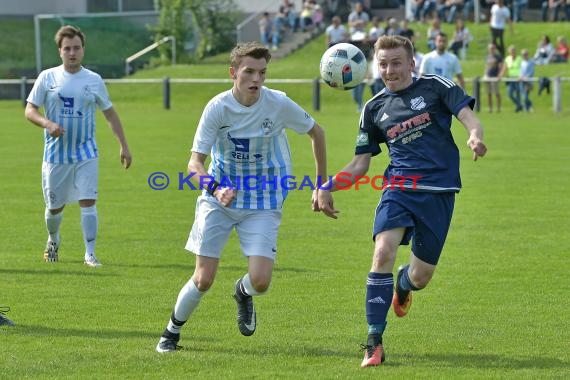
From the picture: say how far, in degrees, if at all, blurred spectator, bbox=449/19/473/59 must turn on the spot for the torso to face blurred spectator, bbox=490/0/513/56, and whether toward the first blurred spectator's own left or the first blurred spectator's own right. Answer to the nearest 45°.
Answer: approximately 90° to the first blurred spectator's own left

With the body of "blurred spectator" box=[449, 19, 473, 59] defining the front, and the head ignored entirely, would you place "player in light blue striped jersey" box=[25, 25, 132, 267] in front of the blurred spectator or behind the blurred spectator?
in front

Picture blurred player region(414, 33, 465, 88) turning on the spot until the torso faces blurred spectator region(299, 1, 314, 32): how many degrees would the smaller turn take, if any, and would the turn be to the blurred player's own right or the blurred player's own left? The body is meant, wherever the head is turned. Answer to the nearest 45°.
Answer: approximately 180°

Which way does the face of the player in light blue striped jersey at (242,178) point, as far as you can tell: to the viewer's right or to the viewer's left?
to the viewer's right

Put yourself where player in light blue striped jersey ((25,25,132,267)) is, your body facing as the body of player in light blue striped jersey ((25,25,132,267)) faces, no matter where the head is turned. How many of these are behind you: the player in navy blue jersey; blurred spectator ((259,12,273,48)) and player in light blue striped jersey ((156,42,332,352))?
1

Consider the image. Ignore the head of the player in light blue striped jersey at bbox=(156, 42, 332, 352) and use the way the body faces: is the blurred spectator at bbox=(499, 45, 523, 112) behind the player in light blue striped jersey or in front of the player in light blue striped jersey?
behind

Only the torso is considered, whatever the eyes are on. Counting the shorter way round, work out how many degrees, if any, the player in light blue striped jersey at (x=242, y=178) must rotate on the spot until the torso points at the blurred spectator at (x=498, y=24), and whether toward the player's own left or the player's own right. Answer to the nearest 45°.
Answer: approximately 180°

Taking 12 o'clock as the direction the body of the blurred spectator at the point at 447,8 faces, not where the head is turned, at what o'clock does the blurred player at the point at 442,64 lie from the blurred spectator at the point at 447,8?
the blurred player at the point at 442,64 is roughly at 12 o'clock from the blurred spectator at the point at 447,8.

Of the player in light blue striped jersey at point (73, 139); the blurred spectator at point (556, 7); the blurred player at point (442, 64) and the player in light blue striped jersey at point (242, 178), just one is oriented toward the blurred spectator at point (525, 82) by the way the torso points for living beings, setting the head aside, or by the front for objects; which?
the blurred spectator at point (556, 7)

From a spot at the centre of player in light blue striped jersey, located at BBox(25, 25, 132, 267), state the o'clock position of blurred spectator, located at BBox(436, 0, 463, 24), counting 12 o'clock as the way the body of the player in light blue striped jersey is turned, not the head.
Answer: The blurred spectator is roughly at 7 o'clock from the player in light blue striped jersey.

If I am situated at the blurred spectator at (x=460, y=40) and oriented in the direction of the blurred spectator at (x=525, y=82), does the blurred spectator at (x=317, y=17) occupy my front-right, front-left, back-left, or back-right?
back-right
